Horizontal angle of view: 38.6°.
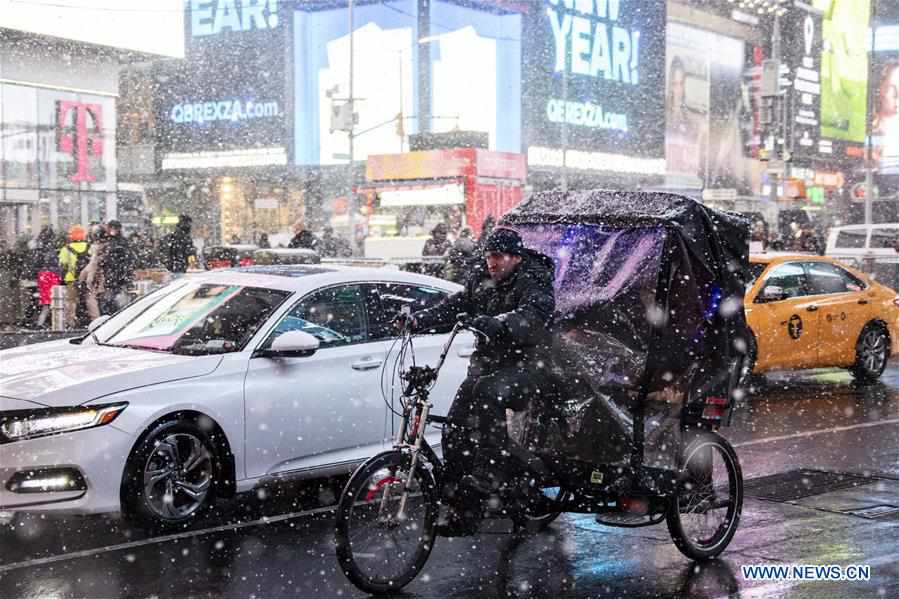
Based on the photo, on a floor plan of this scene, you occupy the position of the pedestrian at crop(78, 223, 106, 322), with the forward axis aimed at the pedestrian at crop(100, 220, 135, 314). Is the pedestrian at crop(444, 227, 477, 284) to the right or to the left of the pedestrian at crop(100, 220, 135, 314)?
left

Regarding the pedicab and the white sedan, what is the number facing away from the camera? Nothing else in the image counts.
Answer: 0

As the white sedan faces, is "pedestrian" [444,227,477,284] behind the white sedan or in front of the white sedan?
behind

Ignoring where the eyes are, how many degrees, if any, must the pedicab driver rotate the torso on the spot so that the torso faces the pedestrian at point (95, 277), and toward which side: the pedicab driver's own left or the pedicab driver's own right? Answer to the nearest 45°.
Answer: approximately 90° to the pedicab driver's own right

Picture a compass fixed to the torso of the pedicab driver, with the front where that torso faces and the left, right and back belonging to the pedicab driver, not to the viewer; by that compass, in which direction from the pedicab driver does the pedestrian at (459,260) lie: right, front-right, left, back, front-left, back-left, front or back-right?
back-right

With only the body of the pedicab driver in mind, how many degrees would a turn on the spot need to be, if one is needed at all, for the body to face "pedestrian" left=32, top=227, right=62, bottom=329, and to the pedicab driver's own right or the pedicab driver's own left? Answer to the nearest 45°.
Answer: approximately 90° to the pedicab driver's own right

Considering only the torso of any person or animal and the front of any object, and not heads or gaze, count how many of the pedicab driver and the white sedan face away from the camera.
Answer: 0

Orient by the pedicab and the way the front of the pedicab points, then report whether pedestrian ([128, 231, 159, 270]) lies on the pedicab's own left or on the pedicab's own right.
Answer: on the pedicab's own right

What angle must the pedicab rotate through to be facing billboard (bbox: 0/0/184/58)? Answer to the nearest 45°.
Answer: approximately 90° to its right

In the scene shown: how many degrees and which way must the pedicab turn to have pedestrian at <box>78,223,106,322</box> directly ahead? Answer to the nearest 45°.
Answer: approximately 90° to its right

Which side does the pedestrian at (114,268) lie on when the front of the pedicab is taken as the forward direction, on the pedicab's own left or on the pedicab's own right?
on the pedicab's own right

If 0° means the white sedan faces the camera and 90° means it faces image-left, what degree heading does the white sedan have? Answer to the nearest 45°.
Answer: approximately 45°
